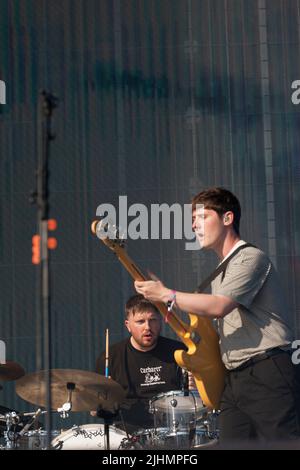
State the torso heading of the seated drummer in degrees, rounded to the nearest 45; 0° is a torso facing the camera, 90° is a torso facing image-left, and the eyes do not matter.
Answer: approximately 0°

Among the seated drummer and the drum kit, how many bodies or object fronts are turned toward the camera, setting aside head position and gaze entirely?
2

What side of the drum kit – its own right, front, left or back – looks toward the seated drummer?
back

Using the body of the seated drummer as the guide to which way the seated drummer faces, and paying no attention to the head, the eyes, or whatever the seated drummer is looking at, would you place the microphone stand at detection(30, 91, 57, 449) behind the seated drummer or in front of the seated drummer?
in front

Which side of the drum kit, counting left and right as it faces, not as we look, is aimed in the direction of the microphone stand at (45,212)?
front

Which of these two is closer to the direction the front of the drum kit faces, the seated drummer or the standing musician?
the standing musician

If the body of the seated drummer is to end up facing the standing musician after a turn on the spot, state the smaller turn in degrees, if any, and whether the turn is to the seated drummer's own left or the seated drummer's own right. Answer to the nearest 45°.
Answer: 0° — they already face them

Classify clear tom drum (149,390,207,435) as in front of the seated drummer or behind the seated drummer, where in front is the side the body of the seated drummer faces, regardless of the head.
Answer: in front

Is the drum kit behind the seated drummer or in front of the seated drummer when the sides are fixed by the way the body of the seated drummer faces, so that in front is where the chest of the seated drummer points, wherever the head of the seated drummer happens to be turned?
in front

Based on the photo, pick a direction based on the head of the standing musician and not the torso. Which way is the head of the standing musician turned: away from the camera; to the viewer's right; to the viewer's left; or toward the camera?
to the viewer's left
